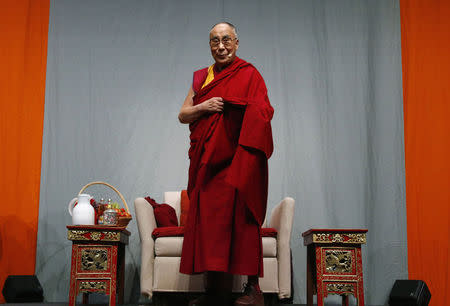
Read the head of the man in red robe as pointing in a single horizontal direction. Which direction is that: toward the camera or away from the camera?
toward the camera

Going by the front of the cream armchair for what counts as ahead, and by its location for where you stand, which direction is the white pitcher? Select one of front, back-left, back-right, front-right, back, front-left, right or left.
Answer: right

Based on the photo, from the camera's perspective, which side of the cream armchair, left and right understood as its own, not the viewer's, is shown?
front

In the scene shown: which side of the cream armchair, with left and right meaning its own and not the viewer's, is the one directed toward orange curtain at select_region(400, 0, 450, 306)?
left

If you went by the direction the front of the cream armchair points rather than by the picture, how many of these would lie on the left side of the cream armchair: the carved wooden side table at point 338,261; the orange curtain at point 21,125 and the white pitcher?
1

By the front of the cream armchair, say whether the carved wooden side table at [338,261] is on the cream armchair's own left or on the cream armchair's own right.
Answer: on the cream armchair's own left

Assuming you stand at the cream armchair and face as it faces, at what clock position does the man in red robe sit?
The man in red robe is roughly at 11 o'clock from the cream armchair.

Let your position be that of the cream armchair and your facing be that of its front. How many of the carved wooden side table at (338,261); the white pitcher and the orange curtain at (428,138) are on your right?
1

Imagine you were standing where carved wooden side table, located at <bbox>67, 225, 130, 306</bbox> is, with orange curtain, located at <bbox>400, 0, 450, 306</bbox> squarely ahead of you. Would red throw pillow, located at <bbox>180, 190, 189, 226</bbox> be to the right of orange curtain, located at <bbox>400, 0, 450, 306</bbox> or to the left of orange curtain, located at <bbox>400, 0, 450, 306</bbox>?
left

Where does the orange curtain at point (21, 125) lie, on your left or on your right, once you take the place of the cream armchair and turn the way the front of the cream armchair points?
on your right
